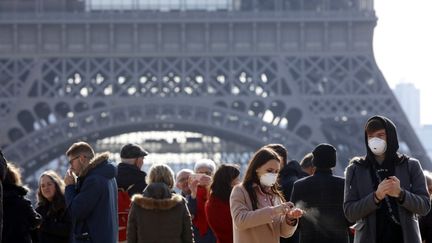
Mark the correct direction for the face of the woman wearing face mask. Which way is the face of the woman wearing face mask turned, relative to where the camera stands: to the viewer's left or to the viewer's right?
to the viewer's right

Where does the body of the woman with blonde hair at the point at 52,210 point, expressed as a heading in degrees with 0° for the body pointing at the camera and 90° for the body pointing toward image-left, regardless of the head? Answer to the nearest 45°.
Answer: approximately 45°

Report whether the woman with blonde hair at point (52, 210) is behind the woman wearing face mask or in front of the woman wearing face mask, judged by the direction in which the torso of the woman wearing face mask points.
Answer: behind

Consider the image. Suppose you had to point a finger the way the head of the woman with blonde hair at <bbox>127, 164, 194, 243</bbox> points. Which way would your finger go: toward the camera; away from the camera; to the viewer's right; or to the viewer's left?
away from the camera

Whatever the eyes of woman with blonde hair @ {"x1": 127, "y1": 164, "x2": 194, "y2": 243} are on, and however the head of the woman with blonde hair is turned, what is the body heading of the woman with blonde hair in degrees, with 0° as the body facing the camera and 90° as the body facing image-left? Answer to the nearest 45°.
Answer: approximately 180°

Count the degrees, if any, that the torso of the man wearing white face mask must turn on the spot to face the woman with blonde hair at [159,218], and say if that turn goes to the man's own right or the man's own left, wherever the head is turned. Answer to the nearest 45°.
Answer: approximately 90° to the man's own right

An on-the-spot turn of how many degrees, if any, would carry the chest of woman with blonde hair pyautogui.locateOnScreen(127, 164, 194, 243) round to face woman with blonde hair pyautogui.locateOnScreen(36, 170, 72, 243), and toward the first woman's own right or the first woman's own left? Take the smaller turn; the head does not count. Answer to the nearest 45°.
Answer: approximately 45° to the first woman's own left

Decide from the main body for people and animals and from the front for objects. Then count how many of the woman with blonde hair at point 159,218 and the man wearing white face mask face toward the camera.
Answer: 1
